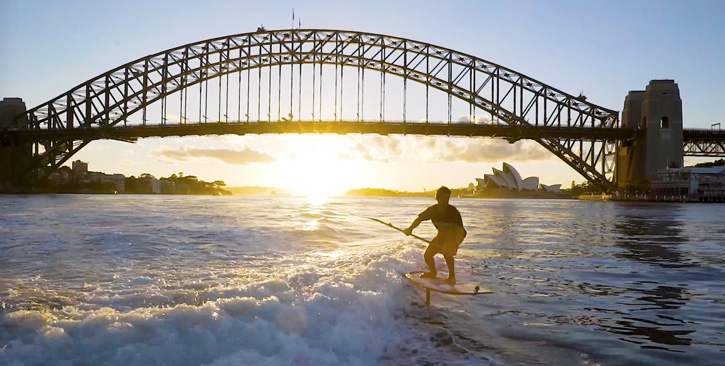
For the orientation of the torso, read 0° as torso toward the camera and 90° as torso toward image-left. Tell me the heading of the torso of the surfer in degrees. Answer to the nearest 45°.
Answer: approximately 45°
